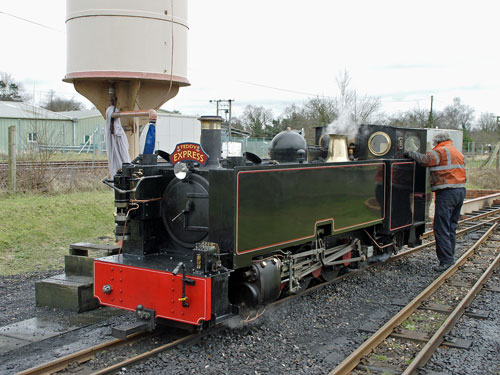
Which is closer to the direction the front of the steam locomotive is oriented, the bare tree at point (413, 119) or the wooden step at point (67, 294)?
the wooden step

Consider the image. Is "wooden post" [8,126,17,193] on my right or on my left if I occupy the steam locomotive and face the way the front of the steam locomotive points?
on my right

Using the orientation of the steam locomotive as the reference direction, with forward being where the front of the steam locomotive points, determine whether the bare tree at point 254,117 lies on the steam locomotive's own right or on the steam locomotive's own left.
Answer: on the steam locomotive's own right

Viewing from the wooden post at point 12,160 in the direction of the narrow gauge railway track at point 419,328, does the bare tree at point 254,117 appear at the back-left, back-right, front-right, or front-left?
back-left

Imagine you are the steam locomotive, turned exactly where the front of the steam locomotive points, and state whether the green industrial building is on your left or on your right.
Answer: on your right

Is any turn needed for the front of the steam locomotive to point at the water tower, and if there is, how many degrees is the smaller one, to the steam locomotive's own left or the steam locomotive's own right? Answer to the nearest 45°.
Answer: approximately 90° to the steam locomotive's own right

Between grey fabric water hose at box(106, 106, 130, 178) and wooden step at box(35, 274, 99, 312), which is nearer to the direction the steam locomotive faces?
the wooden step

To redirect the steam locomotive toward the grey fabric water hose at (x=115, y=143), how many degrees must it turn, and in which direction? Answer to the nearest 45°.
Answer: approximately 90° to its right

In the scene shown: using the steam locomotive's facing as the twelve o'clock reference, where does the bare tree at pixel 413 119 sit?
The bare tree is roughly at 5 o'clock from the steam locomotive.

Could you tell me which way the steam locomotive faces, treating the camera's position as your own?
facing the viewer and to the left of the viewer
